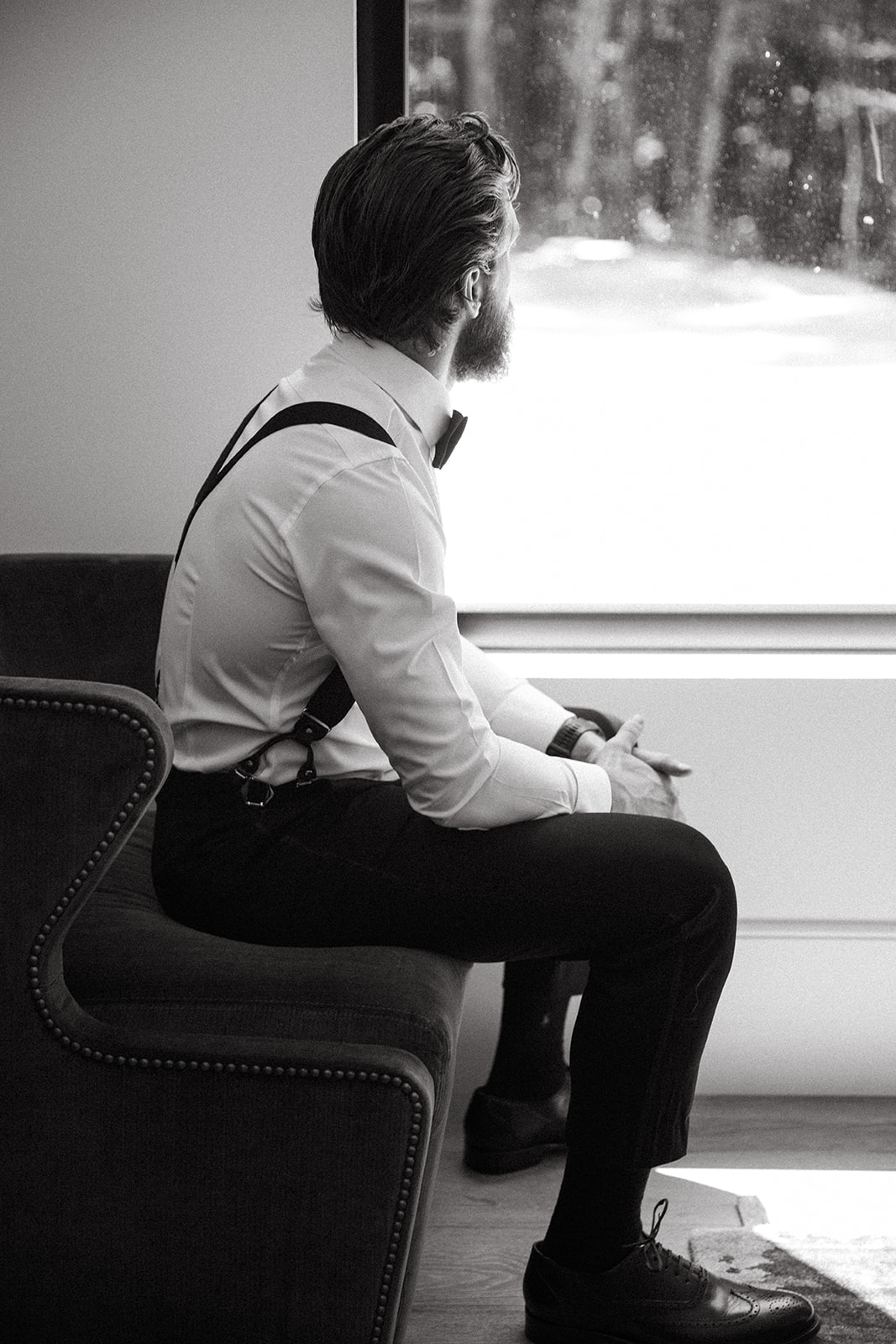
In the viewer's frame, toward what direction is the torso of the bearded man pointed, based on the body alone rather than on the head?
to the viewer's right

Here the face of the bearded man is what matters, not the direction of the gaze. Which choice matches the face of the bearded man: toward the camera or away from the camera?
away from the camera

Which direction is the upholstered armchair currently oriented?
to the viewer's right
